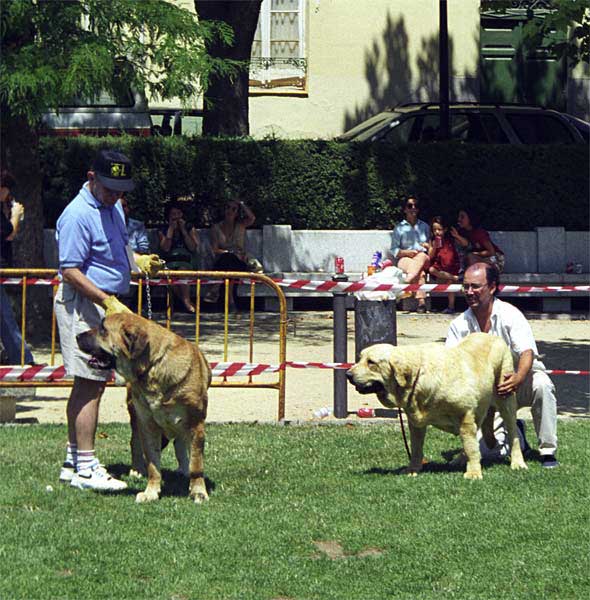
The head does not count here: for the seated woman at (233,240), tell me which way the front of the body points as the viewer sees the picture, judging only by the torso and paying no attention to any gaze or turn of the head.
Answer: toward the camera

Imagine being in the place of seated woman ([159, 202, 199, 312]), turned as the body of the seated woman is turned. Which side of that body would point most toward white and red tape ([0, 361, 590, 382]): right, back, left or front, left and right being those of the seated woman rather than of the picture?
front

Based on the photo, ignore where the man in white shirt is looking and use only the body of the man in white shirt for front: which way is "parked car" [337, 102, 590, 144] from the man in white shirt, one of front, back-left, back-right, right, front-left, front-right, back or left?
back-right

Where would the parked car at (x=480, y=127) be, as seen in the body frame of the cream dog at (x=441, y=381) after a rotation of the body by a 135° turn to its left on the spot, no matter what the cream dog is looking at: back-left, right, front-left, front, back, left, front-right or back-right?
left

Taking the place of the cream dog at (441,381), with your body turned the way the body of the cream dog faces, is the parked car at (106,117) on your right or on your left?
on your right

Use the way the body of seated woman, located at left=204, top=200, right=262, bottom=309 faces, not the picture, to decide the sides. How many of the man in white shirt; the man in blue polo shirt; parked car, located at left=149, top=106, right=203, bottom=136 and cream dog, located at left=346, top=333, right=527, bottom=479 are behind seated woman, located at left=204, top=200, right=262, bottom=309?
1

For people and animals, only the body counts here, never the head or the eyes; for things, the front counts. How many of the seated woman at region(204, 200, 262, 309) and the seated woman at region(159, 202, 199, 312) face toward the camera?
2

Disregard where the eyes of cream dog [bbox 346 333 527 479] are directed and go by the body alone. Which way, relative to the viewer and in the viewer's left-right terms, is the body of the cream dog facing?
facing the viewer and to the left of the viewer

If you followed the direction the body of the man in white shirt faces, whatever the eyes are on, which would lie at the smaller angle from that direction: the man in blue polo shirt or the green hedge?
the man in blue polo shirt

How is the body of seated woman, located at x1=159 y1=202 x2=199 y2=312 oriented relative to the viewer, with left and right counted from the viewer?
facing the viewer

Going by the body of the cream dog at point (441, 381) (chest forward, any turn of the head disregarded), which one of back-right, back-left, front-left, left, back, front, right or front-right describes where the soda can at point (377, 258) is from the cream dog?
back-right
